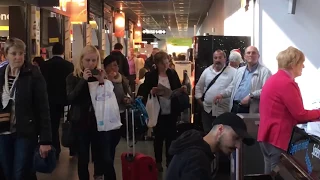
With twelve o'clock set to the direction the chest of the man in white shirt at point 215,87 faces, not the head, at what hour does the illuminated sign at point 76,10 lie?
The illuminated sign is roughly at 5 o'clock from the man in white shirt.

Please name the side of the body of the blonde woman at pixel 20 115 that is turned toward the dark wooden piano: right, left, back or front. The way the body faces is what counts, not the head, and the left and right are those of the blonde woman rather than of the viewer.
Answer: left

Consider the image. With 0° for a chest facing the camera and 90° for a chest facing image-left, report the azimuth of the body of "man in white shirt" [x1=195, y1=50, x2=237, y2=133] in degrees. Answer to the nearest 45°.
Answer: approximately 0°

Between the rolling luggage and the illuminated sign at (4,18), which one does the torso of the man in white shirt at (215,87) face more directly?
the rolling luggage

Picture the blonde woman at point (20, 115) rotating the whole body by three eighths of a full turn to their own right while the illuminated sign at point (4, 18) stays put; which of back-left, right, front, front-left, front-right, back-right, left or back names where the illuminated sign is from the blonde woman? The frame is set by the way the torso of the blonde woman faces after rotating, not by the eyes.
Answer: front
